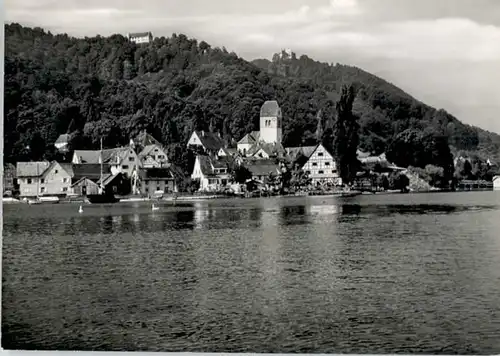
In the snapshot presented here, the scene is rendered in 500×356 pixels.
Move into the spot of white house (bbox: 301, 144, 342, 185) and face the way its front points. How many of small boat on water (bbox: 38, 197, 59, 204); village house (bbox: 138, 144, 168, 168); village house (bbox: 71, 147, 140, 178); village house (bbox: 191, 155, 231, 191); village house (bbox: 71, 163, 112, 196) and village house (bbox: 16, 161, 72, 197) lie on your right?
6

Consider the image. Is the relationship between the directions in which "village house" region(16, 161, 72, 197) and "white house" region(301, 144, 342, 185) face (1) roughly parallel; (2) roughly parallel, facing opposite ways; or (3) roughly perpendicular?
roughly parallel

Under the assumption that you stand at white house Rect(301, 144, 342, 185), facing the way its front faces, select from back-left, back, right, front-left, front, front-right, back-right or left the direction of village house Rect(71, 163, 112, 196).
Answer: right

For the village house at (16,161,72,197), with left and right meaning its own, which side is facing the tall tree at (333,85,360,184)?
left

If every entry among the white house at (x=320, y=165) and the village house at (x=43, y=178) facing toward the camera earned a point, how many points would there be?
2

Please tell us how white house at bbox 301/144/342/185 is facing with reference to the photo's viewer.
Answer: facing the viewer

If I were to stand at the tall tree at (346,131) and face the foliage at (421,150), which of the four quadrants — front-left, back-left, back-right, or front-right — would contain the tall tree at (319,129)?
back-left

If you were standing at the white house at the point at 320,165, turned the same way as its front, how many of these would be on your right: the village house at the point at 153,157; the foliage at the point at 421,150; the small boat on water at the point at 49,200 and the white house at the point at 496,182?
2

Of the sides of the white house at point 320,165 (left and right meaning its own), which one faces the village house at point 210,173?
right

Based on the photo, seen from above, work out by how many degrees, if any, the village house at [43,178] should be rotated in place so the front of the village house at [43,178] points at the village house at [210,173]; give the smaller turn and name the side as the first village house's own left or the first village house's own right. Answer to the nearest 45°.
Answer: approximately 90° to the first village house's own left
